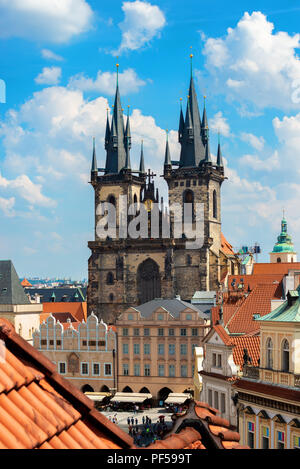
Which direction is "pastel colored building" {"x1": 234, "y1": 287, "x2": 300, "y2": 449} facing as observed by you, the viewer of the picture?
facing the viewer and to the left of the viewer
